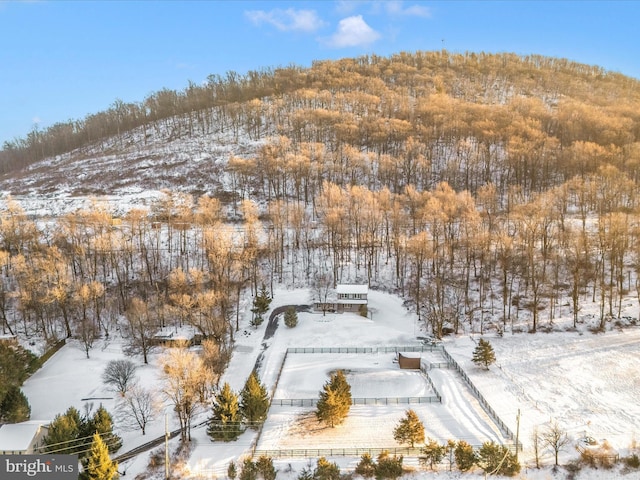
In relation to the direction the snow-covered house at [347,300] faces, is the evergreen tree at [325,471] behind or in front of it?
in front

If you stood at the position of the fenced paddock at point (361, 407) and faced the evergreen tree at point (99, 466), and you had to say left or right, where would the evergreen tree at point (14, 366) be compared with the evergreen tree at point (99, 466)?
right

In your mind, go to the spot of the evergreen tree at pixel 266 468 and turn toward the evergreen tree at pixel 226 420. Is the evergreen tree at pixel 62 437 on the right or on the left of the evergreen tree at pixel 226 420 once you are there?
left

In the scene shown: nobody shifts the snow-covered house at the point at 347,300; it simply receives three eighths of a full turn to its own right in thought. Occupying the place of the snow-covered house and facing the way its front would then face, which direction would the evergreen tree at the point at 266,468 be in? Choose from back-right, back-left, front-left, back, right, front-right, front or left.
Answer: back-left

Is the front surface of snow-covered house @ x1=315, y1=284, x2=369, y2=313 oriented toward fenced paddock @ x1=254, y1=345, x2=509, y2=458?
yes

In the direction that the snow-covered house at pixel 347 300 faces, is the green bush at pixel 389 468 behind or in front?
in front

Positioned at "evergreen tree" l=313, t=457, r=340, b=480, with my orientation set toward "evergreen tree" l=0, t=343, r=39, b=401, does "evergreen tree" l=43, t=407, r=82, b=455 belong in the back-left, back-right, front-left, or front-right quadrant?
front-left

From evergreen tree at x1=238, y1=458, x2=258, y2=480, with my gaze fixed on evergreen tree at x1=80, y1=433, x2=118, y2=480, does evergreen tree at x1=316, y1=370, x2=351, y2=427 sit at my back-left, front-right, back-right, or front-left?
back-right

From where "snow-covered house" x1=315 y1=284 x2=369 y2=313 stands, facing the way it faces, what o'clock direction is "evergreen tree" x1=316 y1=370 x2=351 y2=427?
The evergreen tree is roughly at 12 o'clock from the snow-covered house.

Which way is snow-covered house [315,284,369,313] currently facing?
toward the camera

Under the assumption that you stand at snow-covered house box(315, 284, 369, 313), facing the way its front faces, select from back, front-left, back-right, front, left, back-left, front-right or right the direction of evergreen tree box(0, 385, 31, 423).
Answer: front-right

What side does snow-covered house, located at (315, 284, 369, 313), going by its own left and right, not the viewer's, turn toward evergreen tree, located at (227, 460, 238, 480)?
front

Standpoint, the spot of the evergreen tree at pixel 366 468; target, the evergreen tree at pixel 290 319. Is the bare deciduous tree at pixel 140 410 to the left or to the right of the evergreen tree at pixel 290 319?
left

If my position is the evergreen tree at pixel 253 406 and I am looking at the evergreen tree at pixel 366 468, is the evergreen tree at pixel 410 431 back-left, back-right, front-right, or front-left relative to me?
front-left

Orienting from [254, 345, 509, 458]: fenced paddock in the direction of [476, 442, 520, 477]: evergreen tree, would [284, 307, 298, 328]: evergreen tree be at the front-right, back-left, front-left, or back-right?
back-left
